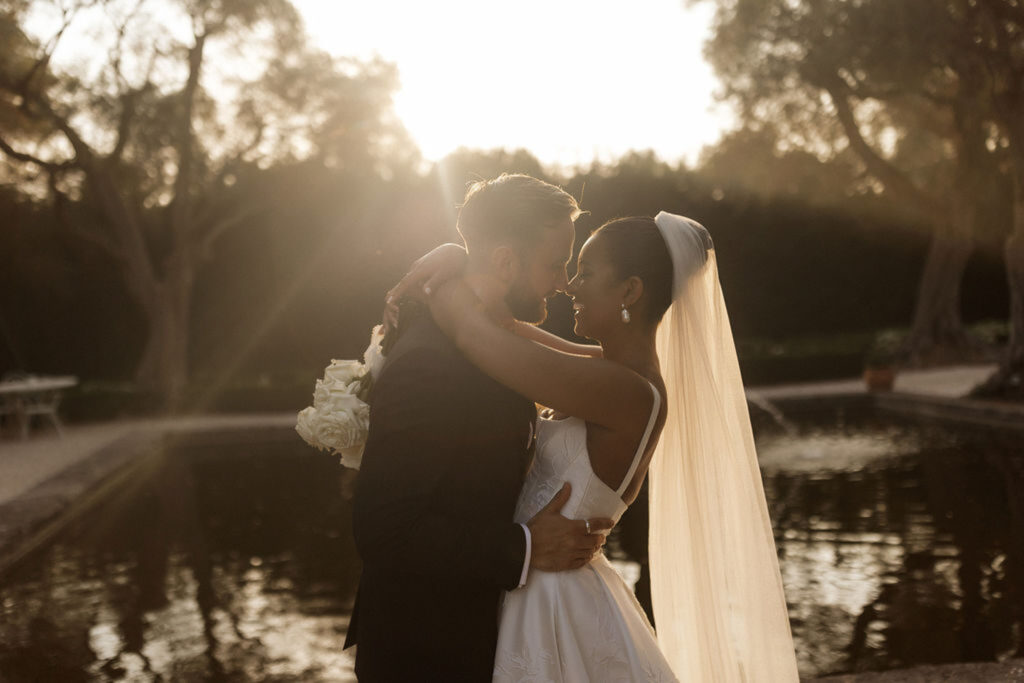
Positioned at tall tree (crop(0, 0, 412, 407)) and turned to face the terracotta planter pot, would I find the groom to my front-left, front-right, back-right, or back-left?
front-right

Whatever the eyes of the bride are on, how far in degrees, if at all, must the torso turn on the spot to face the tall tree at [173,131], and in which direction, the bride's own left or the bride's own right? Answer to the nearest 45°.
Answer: approximately 45° to the bride's own right

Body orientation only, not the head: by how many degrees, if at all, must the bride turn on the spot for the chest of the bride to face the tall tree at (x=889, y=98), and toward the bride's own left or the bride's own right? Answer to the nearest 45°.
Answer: approximately 90° to the bride's own right

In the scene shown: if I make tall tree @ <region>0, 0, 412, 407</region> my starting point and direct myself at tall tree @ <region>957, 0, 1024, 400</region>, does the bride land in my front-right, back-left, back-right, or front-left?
front-right

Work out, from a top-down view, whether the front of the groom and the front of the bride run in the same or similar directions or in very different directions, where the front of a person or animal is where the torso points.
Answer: very different directions

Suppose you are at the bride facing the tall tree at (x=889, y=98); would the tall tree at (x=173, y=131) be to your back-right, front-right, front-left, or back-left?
front-left

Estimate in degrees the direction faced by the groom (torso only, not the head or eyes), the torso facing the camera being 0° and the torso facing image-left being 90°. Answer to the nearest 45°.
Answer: approximately 270°

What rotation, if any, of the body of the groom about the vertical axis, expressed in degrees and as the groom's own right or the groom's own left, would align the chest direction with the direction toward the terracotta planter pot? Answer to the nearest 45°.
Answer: approximately 45° to the groom's own left

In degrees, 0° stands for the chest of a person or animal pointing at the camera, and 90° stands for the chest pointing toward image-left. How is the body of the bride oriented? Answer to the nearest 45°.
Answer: approximately 90°

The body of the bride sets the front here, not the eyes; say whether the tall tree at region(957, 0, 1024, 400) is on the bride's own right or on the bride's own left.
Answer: on the bride's own right

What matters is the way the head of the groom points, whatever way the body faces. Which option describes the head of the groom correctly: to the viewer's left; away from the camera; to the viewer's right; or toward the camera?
to the viewer's right

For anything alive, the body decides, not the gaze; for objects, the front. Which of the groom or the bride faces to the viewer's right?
the groom

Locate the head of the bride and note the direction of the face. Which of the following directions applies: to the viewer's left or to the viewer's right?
to the viewer's left

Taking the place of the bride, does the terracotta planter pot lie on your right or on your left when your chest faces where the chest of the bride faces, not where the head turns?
on your right
